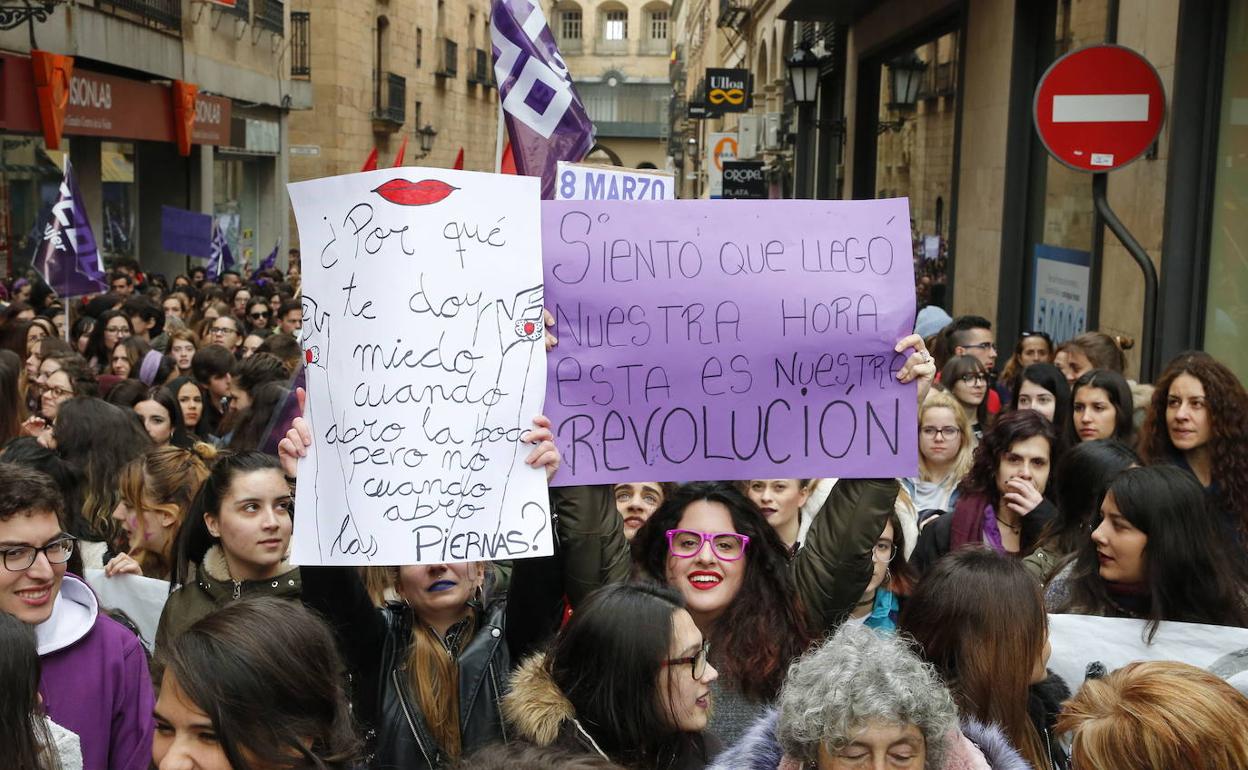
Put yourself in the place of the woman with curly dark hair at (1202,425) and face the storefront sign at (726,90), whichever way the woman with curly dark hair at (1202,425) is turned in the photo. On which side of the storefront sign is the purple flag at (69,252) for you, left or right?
left

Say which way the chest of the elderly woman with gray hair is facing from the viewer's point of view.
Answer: toward the camera

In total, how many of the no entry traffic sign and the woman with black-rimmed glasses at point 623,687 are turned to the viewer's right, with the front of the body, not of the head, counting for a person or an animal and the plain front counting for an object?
1

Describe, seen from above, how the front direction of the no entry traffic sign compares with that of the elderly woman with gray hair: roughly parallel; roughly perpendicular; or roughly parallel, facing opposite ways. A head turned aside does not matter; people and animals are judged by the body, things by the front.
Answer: roughly parallel

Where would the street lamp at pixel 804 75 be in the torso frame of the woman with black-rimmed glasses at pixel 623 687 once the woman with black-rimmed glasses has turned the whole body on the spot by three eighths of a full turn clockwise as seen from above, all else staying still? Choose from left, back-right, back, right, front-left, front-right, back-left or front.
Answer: back-right

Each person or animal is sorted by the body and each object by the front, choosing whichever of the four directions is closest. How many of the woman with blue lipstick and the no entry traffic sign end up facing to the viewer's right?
0

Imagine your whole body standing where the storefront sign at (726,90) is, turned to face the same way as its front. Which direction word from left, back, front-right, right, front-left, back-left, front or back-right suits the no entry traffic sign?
front

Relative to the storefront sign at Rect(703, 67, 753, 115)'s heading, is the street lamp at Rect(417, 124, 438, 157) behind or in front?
behind

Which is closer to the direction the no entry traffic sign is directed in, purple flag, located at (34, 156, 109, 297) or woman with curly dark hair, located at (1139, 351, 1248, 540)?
the woman with curly dark hair

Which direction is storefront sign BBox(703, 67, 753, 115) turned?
toward the camera

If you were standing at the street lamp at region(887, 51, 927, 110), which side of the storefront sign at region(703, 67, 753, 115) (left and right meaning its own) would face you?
front

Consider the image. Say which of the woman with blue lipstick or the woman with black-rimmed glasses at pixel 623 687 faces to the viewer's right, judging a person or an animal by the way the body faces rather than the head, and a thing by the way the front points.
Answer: the woman with black-rimmed glasses

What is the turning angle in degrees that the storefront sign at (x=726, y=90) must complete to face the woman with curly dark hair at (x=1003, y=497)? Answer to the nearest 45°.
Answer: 0° — it already faces them

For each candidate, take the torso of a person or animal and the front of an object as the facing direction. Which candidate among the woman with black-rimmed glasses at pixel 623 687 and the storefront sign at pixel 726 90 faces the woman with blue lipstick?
the storefront sign

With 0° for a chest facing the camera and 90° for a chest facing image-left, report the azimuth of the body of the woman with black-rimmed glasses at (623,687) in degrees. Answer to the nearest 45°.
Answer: approximately 270°

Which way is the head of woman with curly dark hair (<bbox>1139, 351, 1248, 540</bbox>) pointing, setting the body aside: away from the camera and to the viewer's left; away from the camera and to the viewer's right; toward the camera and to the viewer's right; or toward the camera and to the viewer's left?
toward the camera and to the viewer's left

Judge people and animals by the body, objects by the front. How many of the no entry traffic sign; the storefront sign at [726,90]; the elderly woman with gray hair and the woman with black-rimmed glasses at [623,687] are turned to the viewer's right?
1
